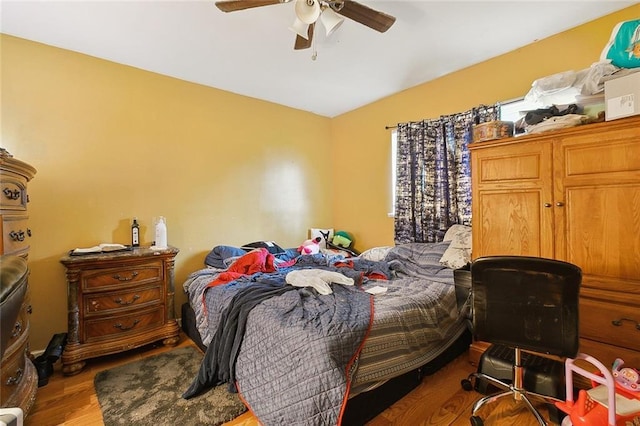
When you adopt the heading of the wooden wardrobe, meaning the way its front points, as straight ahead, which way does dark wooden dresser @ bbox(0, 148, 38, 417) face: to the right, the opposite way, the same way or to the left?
the opposite way

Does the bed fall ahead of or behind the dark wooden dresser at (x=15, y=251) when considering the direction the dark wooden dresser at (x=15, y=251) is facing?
ahead

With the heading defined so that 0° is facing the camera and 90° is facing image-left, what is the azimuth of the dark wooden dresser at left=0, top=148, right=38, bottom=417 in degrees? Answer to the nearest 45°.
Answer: approximately 315°

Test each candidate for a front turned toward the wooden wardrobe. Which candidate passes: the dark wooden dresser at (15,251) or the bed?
the dark wooden dresser

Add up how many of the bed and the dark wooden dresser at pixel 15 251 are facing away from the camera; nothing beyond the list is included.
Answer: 0

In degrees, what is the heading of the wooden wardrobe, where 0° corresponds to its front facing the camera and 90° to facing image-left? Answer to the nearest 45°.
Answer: approximately 45°

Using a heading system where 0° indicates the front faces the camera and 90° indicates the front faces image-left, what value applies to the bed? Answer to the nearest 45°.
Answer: approximately 45°

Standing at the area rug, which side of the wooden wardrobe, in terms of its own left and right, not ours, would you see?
front

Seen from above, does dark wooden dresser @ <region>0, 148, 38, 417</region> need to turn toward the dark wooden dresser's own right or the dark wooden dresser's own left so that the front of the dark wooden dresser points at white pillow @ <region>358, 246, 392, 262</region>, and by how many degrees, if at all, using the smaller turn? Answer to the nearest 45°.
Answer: approximately 45° to the dark wooden dresser's own left

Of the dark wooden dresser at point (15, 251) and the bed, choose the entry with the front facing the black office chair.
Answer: the dark wooden dresser

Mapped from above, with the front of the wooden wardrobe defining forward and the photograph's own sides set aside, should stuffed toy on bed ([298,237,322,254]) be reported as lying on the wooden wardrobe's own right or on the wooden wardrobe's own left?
on the wooden wardrobe's own right

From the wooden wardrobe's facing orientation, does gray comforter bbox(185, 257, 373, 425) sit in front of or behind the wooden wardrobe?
in front

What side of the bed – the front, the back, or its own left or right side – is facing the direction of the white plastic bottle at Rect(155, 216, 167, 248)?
right

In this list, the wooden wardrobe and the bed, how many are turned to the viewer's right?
0

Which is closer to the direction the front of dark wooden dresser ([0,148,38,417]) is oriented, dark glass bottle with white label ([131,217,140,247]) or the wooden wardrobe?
the wooden wardrobe

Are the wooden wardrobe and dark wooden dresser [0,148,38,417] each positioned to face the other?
yes
